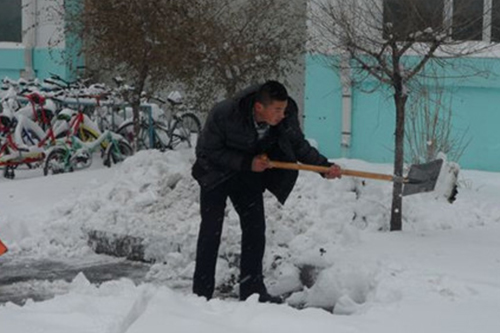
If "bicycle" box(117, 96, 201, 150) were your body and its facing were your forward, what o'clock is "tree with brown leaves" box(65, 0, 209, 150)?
The tree with brown leaves is roughly at 9 o'clock from the bicycle.

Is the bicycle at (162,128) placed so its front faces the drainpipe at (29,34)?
no

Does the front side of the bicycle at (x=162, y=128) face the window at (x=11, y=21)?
no
